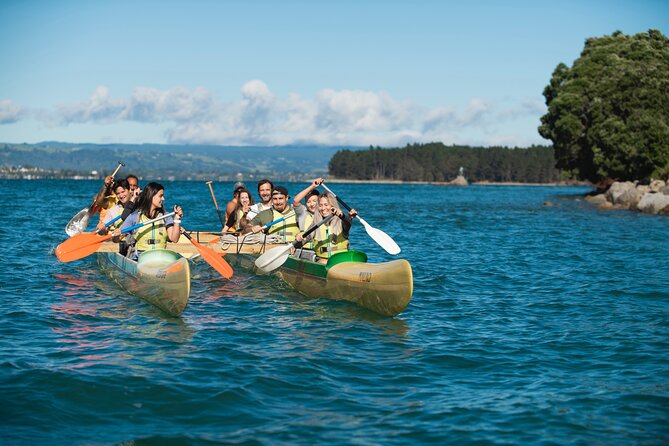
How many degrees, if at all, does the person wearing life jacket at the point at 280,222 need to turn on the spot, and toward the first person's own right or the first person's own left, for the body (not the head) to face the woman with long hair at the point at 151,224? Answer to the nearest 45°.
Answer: approximately 45° to the first person's own right

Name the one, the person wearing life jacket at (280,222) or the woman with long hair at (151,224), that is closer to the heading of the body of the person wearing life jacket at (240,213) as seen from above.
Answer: the person wearing life jacket

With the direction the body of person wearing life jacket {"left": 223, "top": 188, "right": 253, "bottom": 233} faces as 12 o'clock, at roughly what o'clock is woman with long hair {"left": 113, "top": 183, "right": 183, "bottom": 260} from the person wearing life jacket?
The woman with long hair is roughly at 2 o'clock from the person wearing life jacket.

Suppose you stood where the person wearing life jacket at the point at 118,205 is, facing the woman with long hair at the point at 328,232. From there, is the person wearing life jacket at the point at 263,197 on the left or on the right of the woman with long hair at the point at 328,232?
left

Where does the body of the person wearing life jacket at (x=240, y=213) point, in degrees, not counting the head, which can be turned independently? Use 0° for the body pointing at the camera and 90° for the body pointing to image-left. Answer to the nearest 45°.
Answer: approximately 315°
